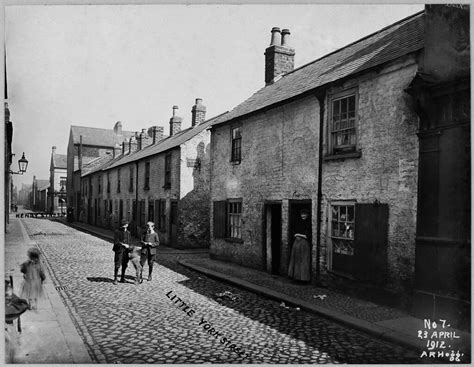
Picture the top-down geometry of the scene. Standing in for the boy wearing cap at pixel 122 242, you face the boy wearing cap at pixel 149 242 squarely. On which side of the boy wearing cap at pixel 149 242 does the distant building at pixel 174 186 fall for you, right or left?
left

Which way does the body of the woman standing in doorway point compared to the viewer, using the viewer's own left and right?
facing the viewer and to the left of the viewer

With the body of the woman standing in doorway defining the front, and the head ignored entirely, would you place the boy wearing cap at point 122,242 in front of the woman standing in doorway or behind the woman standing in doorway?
in front

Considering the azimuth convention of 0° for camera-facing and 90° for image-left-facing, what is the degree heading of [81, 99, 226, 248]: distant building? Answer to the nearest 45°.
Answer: approximately 45°

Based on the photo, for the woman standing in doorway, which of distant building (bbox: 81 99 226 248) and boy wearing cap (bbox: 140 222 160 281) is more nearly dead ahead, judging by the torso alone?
the boy wearing cap

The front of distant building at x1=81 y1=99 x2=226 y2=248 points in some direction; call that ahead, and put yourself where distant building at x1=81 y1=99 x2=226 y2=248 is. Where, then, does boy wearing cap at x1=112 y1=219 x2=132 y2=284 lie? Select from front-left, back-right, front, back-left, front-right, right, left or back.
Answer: front-left

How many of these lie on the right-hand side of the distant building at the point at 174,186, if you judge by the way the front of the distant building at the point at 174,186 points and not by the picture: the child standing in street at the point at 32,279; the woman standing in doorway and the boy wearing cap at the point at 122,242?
0

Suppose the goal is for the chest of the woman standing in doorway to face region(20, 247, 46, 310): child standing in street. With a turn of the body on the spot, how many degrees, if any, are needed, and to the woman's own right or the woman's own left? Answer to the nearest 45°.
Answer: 0° — they already face them

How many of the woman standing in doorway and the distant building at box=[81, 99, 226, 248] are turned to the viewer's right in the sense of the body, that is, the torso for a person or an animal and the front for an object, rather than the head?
0

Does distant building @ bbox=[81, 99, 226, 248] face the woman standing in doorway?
no
